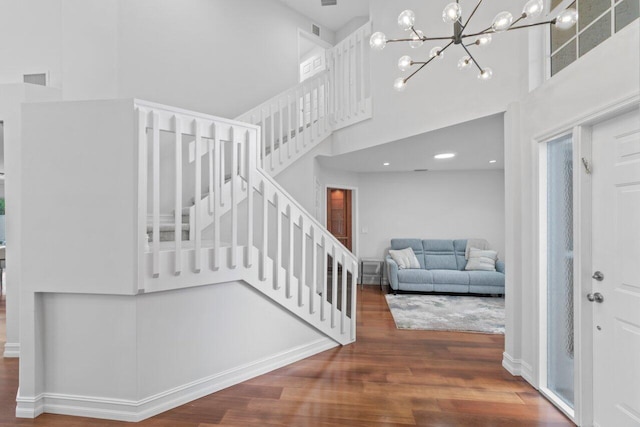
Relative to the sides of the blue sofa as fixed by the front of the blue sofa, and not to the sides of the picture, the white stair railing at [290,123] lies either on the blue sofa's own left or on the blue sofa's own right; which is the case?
on the blue sofa's own right

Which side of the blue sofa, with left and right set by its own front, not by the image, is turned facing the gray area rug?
front

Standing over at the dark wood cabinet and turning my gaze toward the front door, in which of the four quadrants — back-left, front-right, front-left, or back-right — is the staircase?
front-right

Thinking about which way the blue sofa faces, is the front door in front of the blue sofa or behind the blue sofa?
in front

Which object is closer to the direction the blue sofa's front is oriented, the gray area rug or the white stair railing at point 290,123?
the gray area rug

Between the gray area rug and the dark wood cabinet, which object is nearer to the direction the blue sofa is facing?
the gray area rug

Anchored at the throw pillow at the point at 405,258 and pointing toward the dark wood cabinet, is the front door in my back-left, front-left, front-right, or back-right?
back-left

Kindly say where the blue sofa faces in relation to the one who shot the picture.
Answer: facing the viewer

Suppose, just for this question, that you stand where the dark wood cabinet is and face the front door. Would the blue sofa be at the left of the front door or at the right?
left

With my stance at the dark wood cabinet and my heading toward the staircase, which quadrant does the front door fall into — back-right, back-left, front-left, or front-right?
front-left
